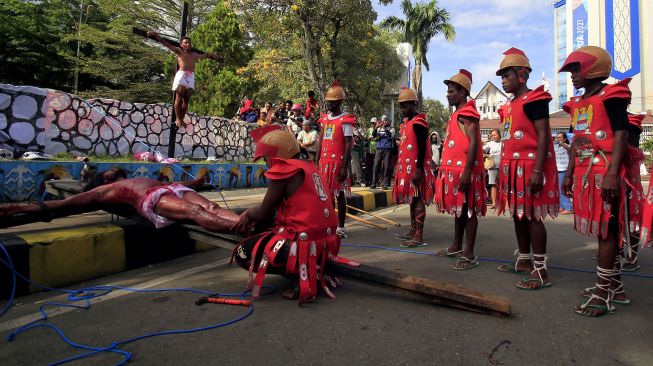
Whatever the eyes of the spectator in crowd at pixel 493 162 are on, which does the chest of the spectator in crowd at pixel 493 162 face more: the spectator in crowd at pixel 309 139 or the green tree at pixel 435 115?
the spectator in crowd

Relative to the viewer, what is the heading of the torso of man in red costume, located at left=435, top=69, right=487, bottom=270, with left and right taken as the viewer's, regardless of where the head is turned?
facing to the left of the viewer

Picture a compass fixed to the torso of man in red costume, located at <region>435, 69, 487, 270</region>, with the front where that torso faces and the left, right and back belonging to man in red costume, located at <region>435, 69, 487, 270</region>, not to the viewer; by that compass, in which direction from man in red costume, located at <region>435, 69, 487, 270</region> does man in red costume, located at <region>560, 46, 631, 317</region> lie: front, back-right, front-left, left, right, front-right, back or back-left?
back-left

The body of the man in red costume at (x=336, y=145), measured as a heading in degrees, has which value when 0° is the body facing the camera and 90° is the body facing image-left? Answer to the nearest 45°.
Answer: approximately 45°

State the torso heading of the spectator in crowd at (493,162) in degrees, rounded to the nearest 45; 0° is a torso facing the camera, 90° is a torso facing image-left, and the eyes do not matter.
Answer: approximately 45°

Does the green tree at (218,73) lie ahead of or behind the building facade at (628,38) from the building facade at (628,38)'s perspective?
ahead

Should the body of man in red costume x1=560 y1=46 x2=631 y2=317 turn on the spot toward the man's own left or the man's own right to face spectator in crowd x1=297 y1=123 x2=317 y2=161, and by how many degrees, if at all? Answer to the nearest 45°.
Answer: approximately 90° to the man's own right

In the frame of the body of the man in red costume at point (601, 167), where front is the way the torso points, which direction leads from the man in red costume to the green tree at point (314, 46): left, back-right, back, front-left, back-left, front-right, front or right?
right

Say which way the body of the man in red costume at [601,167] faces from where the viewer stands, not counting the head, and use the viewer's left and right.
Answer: facing the viewer and to the left of the viewer

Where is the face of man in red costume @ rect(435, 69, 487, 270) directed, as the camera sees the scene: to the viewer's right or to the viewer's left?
to the viewer's left

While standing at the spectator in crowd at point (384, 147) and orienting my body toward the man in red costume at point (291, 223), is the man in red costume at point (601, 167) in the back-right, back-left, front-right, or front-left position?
front-left

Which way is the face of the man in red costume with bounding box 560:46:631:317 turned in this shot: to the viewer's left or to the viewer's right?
to the viewer's left

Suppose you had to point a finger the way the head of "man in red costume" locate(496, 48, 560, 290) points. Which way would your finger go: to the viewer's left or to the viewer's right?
to the viewer's left

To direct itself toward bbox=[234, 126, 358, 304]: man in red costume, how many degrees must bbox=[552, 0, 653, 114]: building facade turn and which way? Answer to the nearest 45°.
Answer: approximately 45° to its left

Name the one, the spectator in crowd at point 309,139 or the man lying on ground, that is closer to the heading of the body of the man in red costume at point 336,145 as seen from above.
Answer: the man lying on ground
